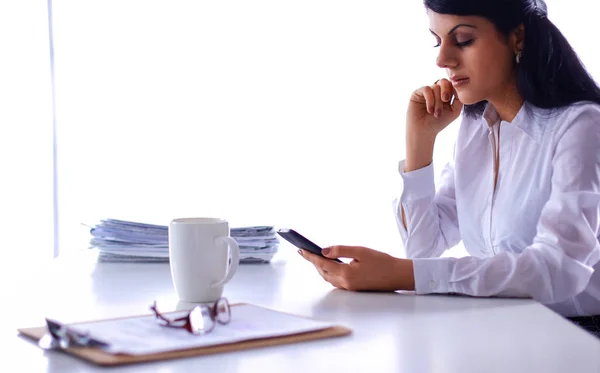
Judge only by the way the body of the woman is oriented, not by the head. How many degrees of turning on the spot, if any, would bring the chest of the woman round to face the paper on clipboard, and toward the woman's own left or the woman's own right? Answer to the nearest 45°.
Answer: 0° — they already face it

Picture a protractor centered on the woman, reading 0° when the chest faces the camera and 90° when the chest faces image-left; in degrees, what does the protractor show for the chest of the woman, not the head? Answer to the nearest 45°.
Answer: approximately 45°

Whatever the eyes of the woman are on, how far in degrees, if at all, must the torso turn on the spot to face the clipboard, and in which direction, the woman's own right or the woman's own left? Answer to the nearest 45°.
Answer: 0° — they already face it

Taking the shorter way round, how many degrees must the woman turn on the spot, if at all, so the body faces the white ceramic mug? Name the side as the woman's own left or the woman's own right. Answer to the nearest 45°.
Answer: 0° — they already face it
